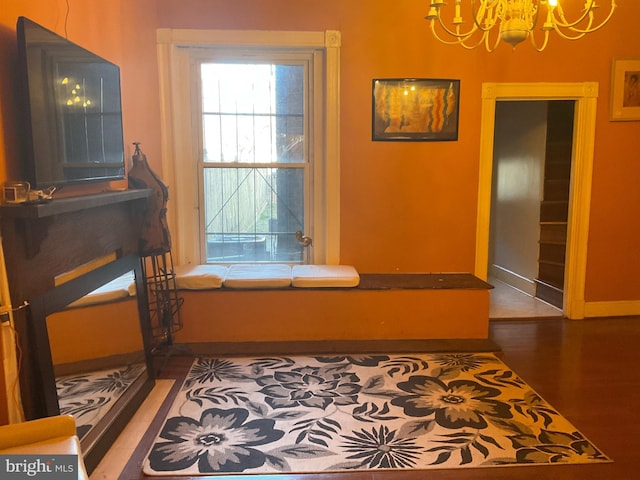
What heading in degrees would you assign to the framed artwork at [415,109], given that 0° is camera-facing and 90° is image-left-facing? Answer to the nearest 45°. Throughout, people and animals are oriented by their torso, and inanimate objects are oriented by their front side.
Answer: approximately 0°

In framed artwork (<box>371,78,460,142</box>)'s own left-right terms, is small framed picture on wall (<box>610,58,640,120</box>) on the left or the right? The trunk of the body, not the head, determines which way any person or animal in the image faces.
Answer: on its left

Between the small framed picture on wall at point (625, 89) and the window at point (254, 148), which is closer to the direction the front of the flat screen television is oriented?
the small framed picture on wall

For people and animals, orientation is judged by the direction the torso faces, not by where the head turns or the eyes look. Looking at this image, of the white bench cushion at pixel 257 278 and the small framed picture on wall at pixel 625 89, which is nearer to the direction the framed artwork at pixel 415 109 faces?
the white bench cushion

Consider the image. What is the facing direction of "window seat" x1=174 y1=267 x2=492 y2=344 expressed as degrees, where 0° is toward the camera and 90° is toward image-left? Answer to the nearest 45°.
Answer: approximately 0°

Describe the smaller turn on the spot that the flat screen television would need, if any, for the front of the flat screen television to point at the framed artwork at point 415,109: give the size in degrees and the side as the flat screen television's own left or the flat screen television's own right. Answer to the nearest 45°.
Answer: approximately 45° to the flat screen television's own left

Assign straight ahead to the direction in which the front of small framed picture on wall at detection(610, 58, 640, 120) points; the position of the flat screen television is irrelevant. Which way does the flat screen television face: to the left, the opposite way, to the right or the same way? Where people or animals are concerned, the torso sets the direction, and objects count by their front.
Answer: to the left
